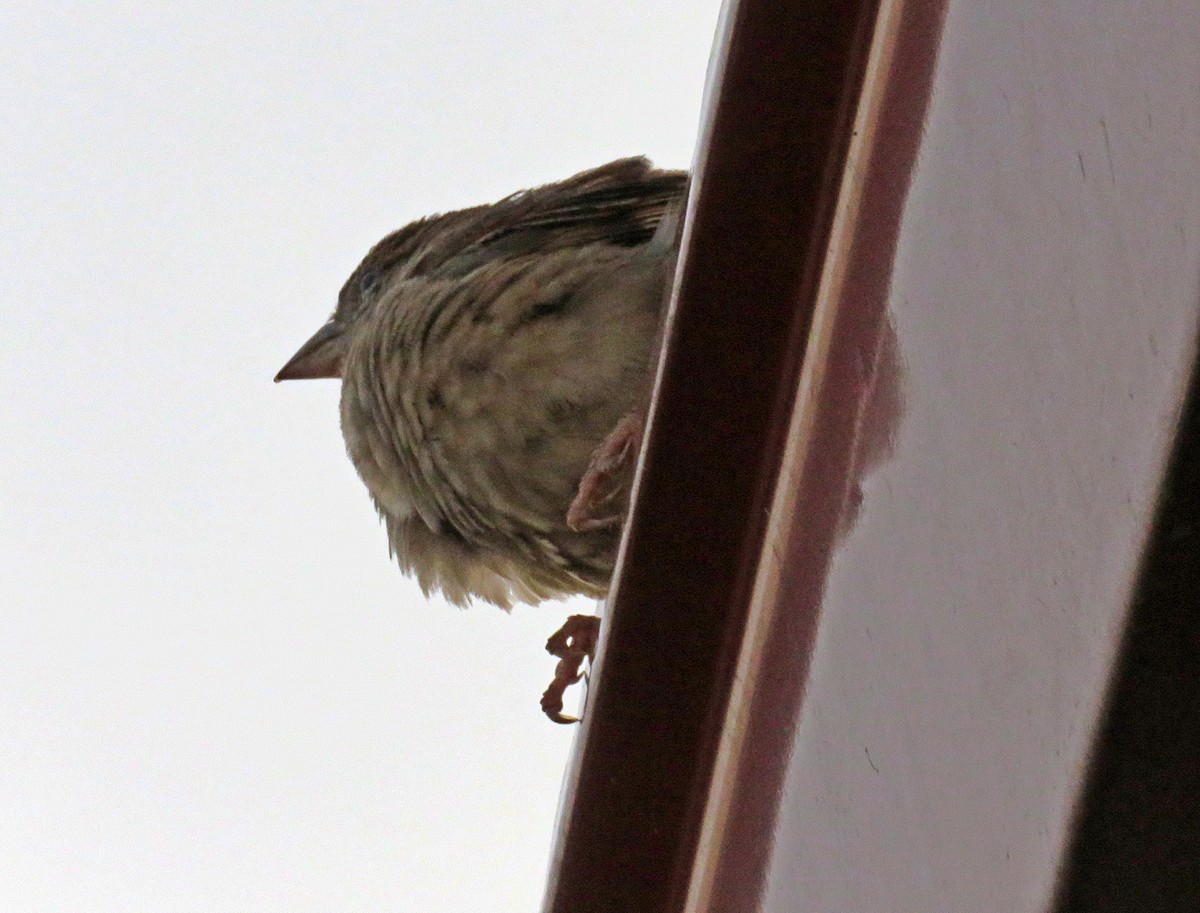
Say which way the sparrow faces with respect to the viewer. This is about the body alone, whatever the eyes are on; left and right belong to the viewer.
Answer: facing to the left of the viewer
